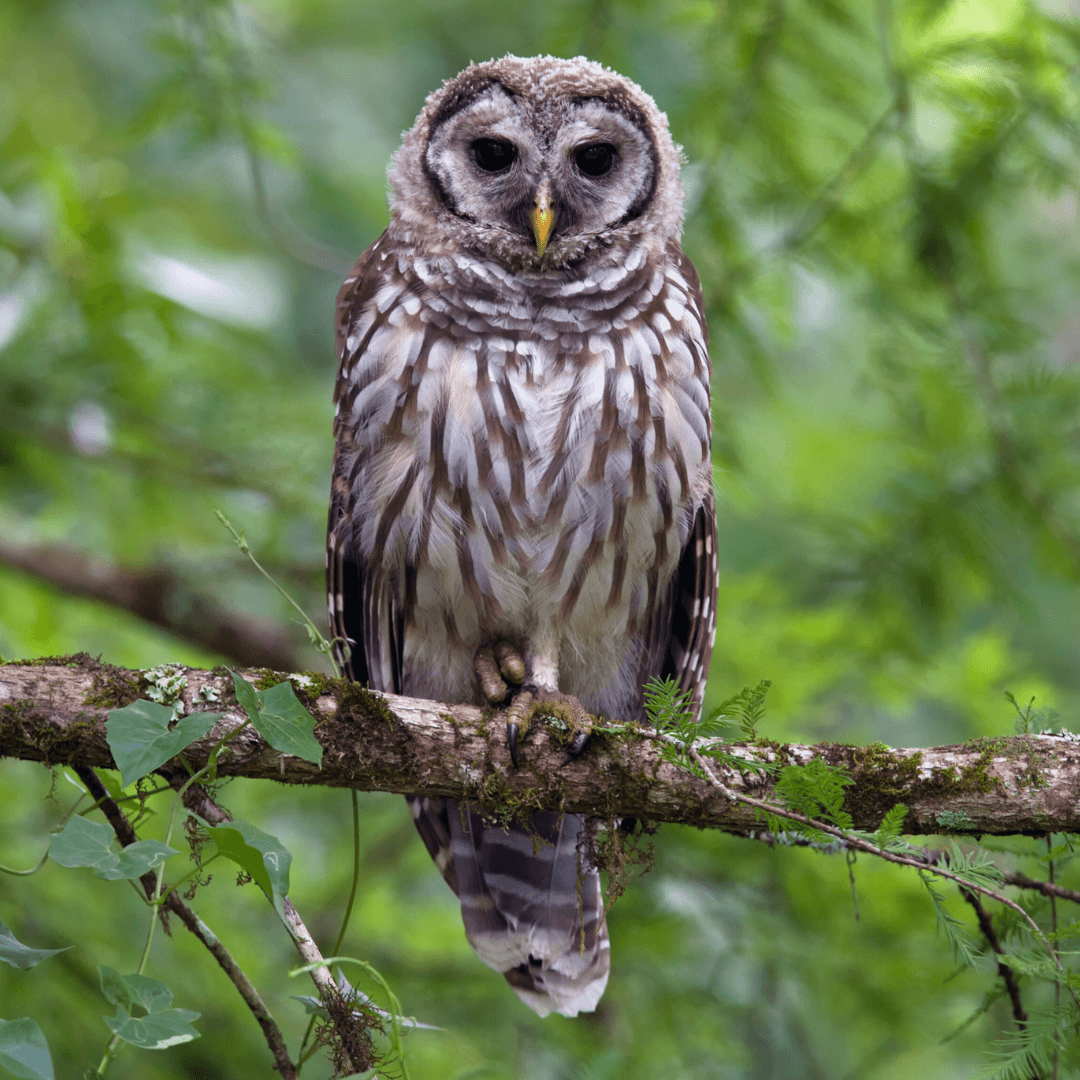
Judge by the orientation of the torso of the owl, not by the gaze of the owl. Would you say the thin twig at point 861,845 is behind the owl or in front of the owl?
in front

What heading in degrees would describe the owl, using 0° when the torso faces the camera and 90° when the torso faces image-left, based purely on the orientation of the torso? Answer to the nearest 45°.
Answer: approximately 0°

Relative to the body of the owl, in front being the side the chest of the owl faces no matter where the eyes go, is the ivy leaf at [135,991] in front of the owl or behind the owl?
in front

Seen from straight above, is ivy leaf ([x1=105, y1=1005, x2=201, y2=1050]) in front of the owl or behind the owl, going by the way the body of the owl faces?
in front
